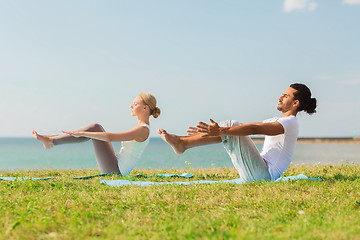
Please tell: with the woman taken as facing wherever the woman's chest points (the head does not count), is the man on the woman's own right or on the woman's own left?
on the woman's own left

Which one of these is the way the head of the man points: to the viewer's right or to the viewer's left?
to the viewer's left

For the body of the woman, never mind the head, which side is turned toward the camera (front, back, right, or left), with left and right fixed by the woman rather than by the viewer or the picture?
left

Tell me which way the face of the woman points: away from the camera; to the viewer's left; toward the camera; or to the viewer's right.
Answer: to the viewer's left

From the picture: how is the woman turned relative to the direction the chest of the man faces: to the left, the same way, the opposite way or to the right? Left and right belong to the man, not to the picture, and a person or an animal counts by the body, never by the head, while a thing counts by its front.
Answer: the same way

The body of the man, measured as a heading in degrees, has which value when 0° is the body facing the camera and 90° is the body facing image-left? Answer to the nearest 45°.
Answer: approximately 90°

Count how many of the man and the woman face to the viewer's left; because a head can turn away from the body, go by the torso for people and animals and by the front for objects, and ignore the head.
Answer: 2

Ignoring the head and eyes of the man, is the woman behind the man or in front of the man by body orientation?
in front
